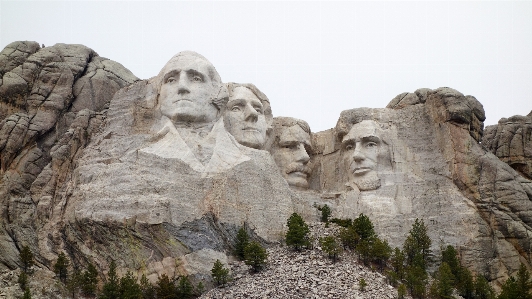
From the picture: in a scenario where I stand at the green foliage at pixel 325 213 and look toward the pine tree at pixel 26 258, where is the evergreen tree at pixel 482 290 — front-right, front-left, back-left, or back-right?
back-left

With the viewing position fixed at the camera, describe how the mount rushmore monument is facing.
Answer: facing the viewer

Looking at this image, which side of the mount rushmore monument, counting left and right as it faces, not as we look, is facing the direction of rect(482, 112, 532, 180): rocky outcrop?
left

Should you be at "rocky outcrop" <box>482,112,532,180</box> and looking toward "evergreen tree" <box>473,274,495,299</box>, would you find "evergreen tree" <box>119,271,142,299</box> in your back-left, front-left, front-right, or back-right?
front-right
